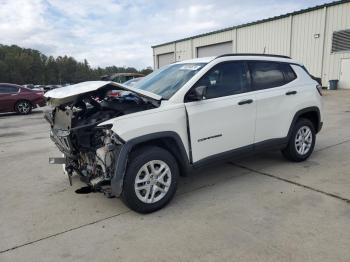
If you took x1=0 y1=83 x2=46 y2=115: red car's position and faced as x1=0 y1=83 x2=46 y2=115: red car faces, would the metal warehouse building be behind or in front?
behind

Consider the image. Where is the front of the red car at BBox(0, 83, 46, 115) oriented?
to the viewer's left

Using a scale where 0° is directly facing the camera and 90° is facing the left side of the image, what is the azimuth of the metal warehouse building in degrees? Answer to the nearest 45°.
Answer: approximately 45°

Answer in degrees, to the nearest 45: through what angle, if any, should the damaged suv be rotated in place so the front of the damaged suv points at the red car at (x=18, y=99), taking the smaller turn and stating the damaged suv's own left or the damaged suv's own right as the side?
approximately 90° to the damaged suv's own right

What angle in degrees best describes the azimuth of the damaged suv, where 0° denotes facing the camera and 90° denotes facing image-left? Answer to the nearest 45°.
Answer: approximately 45°
